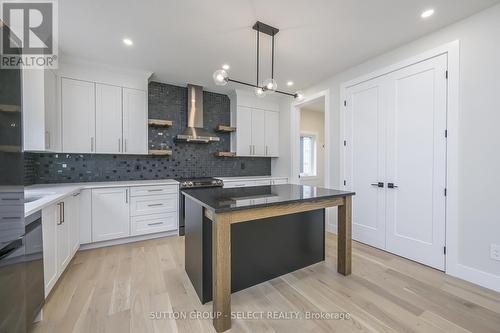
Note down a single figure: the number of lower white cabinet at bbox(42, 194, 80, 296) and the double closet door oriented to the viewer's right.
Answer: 1

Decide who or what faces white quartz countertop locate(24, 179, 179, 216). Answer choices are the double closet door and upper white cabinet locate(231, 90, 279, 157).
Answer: the double closet door

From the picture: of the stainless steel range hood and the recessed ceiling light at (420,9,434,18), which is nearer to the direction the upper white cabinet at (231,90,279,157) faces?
the recessed ceiling light

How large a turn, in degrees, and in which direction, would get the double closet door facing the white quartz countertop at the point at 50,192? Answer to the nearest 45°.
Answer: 0° — it already faces it

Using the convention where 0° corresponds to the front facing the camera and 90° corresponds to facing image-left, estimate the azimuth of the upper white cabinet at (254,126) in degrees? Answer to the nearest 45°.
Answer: approximately 315°

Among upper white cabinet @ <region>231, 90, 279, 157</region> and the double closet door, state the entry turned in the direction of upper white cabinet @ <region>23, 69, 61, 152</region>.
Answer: the double closet door

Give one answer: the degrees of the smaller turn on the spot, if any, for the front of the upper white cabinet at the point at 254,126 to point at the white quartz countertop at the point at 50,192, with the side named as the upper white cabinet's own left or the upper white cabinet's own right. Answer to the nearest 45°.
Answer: approximately 90° to the upper white cabinet's own right

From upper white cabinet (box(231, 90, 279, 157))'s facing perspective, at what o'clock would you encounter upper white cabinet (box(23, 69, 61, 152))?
upper white cabinet (box(23, 69, 61, 152)) is roughly at 3 o'clock from upper white cabinet (box(231, 90, 279, 157)).

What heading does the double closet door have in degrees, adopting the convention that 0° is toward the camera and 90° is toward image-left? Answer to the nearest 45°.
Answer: approximately 45°

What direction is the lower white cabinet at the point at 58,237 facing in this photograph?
to the viewer's right

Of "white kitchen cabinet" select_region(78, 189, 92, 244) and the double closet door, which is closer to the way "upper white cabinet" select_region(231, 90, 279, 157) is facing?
the double closet door

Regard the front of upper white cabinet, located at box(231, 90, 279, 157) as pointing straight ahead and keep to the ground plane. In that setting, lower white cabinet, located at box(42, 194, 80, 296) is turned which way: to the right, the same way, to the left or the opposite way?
to the left
